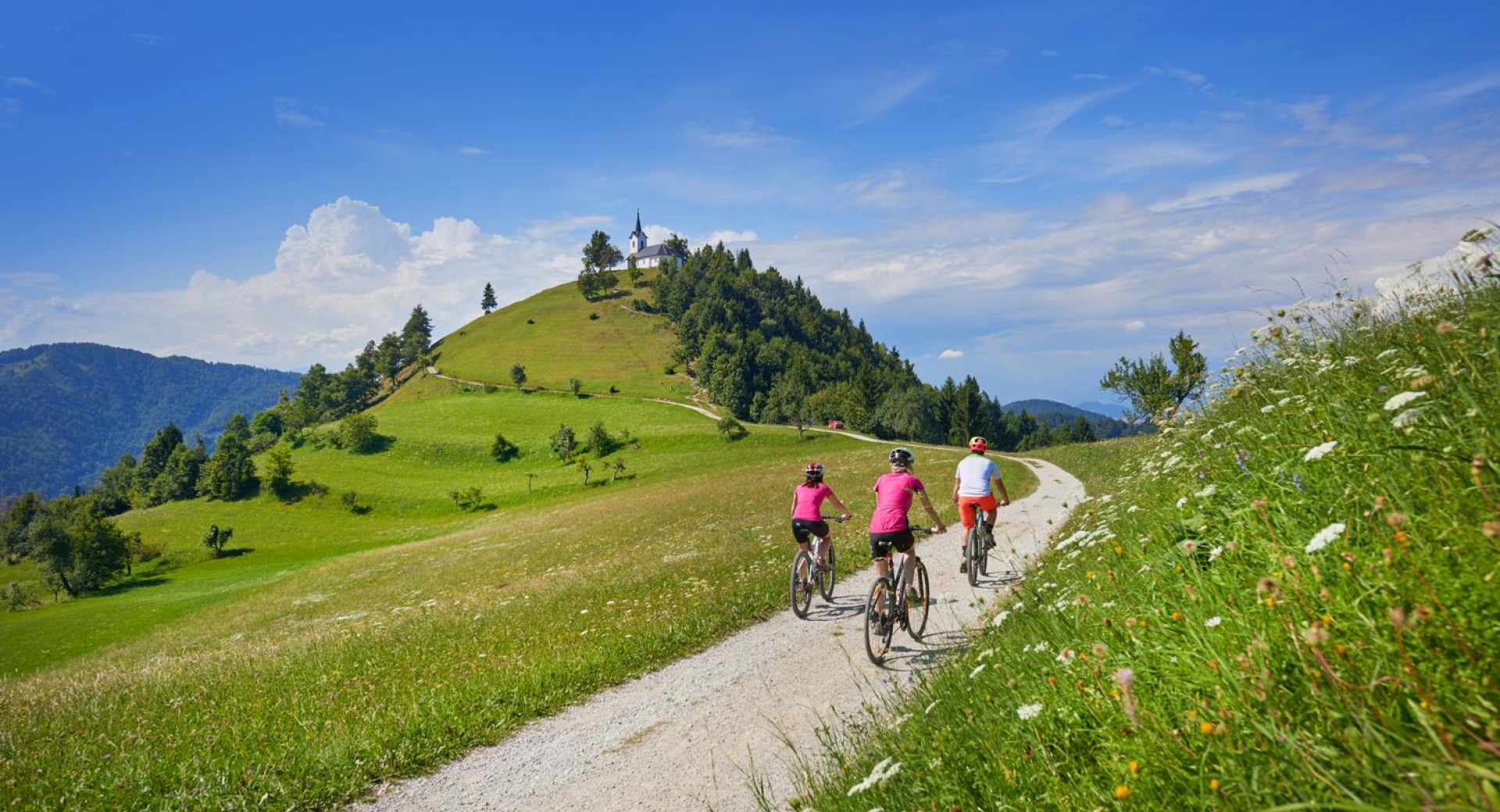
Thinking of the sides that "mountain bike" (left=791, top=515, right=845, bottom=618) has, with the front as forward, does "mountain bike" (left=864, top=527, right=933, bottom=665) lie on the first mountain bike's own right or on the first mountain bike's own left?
on the first mountain bike's own right

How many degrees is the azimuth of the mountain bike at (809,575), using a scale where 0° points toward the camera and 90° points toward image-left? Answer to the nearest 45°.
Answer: approximately 225°

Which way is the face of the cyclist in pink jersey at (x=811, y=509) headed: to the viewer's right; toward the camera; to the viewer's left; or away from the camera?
away from the camera

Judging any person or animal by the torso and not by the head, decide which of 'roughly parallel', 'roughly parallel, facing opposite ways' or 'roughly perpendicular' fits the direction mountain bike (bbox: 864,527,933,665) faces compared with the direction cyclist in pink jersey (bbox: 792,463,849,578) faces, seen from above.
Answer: roughly parallel

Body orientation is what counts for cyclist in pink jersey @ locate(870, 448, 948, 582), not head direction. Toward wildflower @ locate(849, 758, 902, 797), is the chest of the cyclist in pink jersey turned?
no

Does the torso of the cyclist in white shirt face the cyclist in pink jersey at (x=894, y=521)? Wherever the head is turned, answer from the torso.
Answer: no

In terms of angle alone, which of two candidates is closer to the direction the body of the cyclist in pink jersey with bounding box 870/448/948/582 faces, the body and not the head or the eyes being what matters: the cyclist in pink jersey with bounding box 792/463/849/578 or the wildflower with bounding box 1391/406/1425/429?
the cyclist in pink jersey

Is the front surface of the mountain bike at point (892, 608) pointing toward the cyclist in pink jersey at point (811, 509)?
no

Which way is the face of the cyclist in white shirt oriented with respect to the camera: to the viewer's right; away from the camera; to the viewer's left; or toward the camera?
away from the camera

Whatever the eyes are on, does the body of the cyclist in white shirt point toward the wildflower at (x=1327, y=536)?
no

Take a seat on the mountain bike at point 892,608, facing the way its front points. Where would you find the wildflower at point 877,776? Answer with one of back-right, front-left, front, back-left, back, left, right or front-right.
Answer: back-right

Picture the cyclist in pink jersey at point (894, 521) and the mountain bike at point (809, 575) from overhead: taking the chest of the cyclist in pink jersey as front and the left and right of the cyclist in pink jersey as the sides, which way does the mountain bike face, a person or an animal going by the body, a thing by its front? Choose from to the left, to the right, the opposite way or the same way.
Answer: the same way

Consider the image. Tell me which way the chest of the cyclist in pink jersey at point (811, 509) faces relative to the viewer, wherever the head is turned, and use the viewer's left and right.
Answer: facing away from the viewer and to the right of the viewer

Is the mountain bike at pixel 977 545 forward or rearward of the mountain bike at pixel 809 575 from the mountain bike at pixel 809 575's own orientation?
forward

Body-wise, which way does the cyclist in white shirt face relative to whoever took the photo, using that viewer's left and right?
facing away from the viewer

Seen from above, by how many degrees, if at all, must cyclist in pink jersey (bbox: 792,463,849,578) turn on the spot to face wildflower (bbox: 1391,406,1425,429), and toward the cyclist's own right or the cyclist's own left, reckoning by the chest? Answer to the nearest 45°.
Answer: approximately 135° to the cyclist's own right

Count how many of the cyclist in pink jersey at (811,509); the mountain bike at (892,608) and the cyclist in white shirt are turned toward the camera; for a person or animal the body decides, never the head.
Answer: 0
